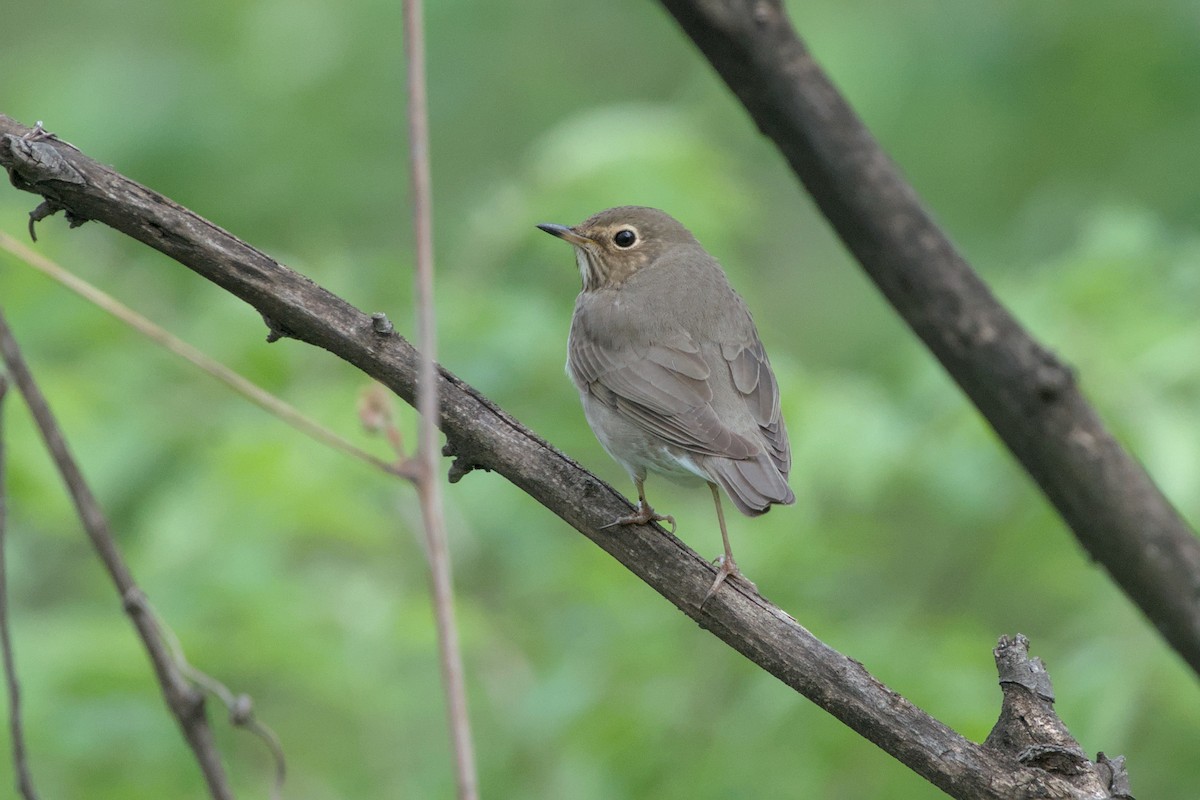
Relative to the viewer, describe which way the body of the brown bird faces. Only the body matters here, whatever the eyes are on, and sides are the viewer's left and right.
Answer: facing away from the viewer and to the left of the viewer

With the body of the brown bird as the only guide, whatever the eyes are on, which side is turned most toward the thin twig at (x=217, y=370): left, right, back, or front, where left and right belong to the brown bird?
left

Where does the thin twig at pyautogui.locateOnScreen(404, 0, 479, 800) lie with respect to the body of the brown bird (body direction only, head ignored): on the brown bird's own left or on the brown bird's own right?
on the brown bird's own left
